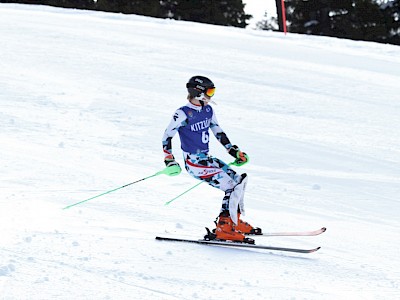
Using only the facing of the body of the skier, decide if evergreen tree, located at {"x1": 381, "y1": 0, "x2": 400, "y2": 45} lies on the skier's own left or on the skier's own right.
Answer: on the skier's own left

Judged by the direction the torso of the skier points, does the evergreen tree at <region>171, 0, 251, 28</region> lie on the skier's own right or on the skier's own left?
on the skier's own left

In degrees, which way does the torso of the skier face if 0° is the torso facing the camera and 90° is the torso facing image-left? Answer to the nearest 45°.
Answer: approximately 315°
